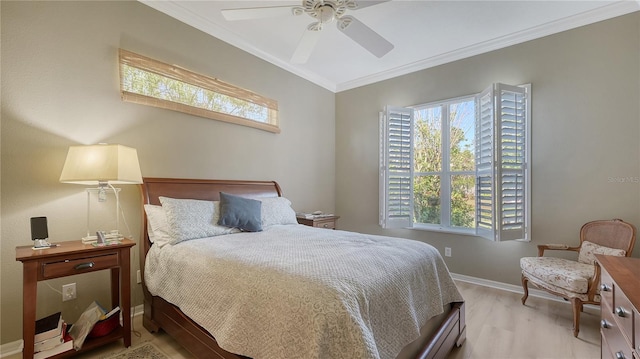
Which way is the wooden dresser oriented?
to the viewer's left

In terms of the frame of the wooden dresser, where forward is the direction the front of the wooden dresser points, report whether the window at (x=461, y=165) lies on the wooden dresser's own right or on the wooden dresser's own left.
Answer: on the wooden dresser's own right

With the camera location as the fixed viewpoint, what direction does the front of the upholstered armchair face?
facing the viewer and to the left of the viewer

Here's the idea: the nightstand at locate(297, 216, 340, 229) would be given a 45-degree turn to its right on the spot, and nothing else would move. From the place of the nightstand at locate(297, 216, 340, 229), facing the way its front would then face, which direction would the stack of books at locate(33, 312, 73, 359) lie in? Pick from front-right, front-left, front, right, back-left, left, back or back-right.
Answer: front-right

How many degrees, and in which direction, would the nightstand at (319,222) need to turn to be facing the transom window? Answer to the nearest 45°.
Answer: approximately 90° to its right

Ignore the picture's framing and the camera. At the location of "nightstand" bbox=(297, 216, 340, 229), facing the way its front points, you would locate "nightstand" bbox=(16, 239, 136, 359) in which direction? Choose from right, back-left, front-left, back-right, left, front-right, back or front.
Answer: right

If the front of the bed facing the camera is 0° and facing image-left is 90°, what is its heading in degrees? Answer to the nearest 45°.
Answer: approximately 315°

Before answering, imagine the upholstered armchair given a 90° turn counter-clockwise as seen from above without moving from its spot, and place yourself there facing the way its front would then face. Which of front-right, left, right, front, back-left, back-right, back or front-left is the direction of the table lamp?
right

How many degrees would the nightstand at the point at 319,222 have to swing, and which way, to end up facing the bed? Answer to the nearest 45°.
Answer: approximately 45° to its right

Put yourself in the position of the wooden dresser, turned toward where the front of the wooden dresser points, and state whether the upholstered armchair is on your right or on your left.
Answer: on your right

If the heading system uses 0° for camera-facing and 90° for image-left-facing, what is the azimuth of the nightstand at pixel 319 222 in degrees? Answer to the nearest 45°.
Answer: approximately 315°

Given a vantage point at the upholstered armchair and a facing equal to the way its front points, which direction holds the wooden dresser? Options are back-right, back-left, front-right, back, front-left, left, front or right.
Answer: front-left

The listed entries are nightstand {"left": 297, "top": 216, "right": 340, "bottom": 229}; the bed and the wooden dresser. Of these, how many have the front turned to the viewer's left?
1

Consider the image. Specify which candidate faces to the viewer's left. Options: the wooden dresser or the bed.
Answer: the wooden dresser
